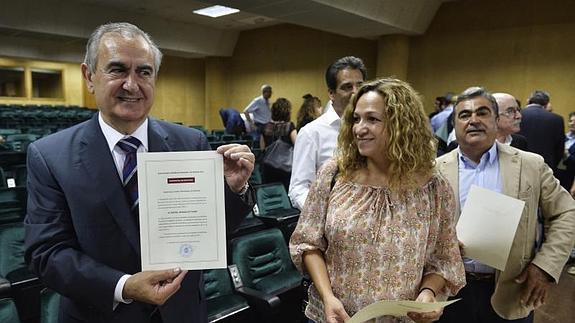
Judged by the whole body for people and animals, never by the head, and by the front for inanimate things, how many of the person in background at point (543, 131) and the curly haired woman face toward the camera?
1

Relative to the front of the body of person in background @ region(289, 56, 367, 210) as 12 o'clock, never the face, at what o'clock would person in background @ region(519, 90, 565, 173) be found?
person in background @ region(519, 90, 565, 173) is roughly at 9 o'clock from person in background @ region(289, 56, 367, 210).

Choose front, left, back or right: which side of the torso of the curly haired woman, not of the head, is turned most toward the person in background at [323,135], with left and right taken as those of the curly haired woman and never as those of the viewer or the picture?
back
